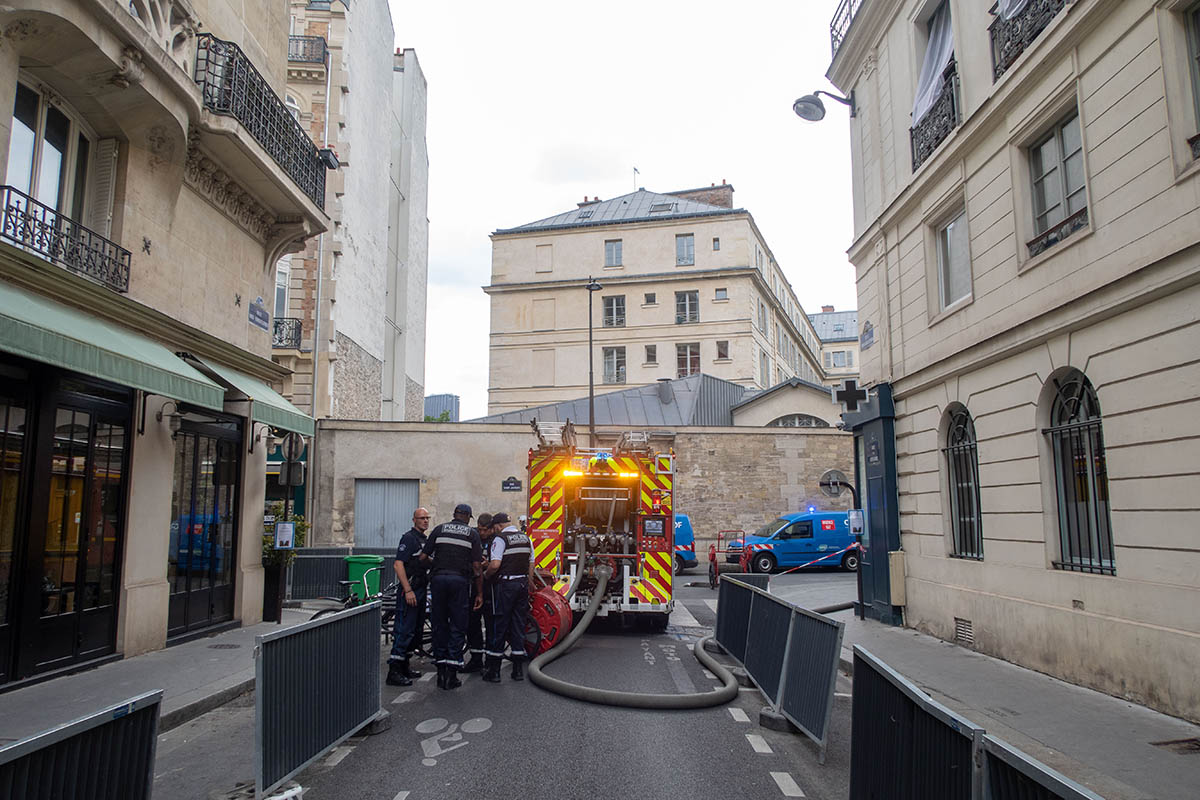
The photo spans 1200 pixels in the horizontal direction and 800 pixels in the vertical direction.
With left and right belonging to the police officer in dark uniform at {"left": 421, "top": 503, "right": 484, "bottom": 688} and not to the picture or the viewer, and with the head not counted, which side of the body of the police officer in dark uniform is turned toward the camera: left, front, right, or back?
back

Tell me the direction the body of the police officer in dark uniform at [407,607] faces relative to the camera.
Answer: to the viewer's right

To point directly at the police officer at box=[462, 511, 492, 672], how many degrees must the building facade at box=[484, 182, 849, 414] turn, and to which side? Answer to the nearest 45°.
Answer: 0° — it already faces them

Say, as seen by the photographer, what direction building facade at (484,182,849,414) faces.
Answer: facing the viewer

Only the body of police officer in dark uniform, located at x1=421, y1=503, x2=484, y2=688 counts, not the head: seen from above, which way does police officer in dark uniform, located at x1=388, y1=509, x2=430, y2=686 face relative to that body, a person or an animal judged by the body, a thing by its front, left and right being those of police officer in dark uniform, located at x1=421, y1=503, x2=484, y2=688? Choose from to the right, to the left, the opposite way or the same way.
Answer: to the right

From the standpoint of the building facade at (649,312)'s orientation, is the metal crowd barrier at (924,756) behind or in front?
in front

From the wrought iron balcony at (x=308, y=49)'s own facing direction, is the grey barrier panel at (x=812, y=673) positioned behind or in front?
in front

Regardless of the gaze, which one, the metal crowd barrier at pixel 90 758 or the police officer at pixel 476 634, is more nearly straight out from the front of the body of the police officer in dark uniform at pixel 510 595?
the police officer

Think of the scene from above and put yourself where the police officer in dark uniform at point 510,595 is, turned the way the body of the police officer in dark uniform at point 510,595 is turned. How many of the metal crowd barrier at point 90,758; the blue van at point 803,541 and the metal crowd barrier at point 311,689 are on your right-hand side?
1

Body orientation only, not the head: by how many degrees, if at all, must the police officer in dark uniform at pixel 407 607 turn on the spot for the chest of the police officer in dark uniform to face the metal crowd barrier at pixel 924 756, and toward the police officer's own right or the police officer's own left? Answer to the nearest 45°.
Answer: approximately 45° to the police officer's own right

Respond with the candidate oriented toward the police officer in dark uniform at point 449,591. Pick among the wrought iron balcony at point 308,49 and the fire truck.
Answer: the wrought iron balcony

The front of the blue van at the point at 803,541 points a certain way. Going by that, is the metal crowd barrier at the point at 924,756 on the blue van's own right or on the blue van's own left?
on the blue van's own left

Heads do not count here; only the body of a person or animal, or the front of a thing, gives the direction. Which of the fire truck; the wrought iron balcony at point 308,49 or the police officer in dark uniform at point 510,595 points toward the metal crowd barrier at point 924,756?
the wrought iron balcony

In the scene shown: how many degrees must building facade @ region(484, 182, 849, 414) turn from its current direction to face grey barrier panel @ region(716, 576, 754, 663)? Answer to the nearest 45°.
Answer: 0° — it already faces it

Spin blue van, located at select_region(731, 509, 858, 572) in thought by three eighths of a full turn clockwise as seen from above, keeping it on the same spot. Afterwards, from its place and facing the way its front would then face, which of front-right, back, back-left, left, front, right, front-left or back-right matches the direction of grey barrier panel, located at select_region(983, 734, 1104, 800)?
back-right
